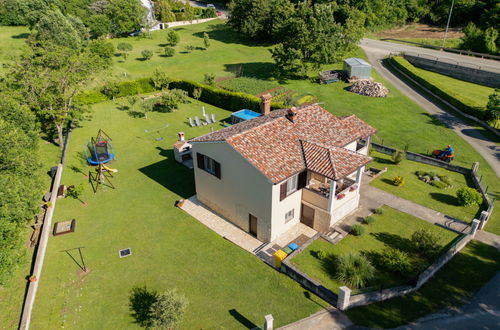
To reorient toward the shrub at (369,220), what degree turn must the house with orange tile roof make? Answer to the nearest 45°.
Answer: approximately 45° to its left

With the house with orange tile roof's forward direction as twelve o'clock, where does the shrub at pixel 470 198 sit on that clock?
The shrub is roughly at 10 o'clock from the house with orange tile roof.

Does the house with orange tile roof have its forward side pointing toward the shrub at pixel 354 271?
yes

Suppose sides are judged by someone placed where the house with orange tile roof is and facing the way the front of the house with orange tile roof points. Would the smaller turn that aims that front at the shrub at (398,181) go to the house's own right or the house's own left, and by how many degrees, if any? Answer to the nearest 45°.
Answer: approximately 90° to the house's own left

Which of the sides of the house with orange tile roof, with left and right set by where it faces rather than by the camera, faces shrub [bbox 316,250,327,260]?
front

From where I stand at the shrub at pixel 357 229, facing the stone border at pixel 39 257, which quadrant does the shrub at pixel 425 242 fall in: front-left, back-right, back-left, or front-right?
back-left

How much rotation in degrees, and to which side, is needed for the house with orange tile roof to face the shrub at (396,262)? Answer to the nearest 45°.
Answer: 0° — it already faces it

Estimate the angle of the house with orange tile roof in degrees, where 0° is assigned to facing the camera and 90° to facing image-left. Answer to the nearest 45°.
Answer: approximately 315°

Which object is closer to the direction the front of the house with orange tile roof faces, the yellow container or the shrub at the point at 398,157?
the yellow container

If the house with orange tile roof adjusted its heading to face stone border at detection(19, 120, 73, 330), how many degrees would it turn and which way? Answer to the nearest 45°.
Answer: approximately 135° to its right
